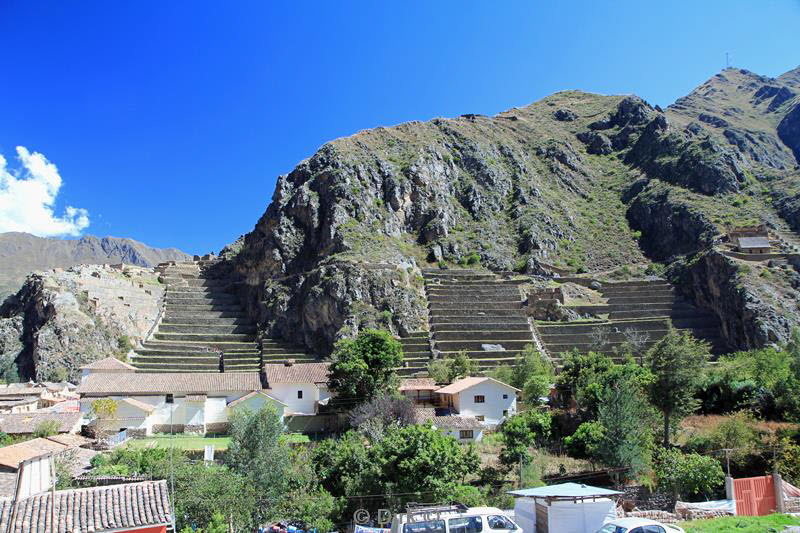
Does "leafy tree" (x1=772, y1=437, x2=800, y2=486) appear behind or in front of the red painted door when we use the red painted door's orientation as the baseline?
behind

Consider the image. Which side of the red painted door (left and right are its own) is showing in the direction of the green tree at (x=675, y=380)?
back

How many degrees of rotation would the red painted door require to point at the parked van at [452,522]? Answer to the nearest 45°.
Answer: approximately 45° to its right

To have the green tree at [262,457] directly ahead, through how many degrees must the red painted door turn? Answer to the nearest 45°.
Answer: approximately 90° to its right

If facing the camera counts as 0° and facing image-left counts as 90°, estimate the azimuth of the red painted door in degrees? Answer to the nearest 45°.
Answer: approximately 0°
